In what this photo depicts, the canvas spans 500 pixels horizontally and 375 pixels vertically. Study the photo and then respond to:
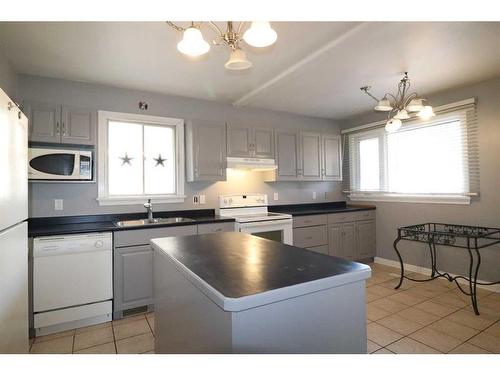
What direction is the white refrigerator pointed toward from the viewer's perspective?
to the viewer's right

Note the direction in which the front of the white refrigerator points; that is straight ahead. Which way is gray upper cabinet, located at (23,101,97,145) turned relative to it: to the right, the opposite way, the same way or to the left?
to the right

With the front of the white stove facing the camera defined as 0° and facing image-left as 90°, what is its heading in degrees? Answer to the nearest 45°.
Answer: approximately 315°

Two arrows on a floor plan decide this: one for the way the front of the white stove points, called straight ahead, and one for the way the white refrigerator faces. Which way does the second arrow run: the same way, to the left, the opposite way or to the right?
to the left

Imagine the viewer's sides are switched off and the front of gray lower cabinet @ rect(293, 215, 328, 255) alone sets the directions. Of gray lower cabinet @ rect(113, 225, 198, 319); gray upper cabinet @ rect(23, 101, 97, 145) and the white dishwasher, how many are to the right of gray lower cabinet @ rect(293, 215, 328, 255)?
3

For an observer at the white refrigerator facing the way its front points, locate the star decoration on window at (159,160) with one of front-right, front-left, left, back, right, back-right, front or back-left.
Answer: front-left

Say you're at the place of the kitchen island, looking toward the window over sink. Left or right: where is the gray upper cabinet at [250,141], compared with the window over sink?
right

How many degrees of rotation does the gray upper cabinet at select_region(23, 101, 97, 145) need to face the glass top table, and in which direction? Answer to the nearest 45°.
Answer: approximately 45° to its left

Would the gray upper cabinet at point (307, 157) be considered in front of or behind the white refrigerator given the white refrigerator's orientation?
in front

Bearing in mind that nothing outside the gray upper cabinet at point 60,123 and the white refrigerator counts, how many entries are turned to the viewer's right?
1

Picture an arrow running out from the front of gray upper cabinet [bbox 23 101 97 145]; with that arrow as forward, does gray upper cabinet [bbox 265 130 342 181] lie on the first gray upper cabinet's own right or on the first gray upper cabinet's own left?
on the first gray upper cabinet's own left
